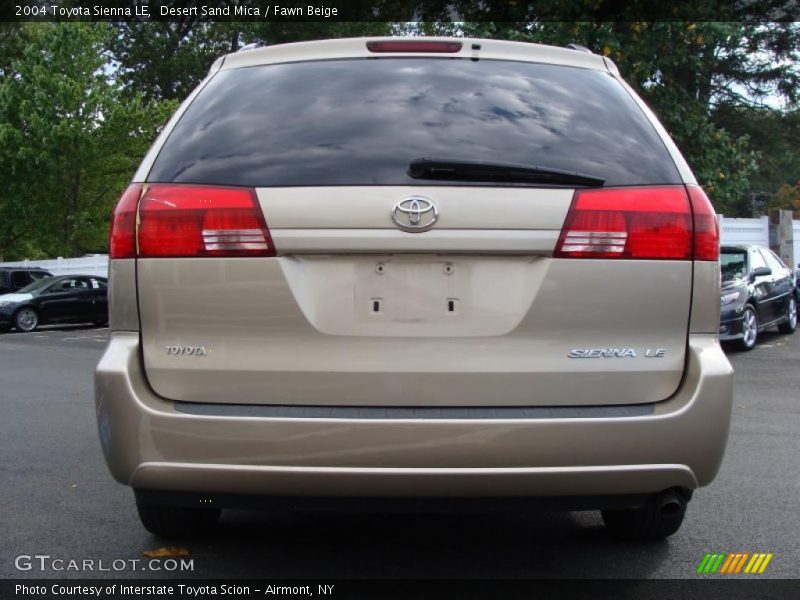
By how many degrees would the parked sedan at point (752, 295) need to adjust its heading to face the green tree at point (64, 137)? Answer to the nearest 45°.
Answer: approximately 90° to its right

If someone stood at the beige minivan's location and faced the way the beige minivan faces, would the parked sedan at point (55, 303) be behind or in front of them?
in front

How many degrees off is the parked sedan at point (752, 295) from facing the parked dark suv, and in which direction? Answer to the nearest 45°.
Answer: approximately 45° to its right

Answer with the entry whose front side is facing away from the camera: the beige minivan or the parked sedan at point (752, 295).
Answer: the beige minivan

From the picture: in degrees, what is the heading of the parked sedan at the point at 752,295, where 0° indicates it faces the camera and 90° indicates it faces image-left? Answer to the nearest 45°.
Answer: approximately 45°

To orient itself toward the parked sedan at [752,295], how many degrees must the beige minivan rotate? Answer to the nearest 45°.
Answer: approximately 45° to its right

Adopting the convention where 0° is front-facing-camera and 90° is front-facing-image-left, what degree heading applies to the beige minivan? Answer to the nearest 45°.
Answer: approximately 180°

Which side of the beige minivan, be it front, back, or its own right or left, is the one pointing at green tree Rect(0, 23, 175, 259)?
front

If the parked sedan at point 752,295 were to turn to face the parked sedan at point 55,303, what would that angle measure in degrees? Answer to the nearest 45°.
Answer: approximately 45° to its right

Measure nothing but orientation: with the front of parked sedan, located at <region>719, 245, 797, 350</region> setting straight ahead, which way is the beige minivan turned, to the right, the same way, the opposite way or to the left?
to the right

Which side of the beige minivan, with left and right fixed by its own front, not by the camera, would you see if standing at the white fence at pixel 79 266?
front

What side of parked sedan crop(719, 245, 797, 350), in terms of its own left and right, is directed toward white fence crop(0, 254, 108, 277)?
right

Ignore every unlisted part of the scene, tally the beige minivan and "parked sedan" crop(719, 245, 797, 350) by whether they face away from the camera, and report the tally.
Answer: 1

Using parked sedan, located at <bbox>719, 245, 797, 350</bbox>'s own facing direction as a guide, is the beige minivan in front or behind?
in front
